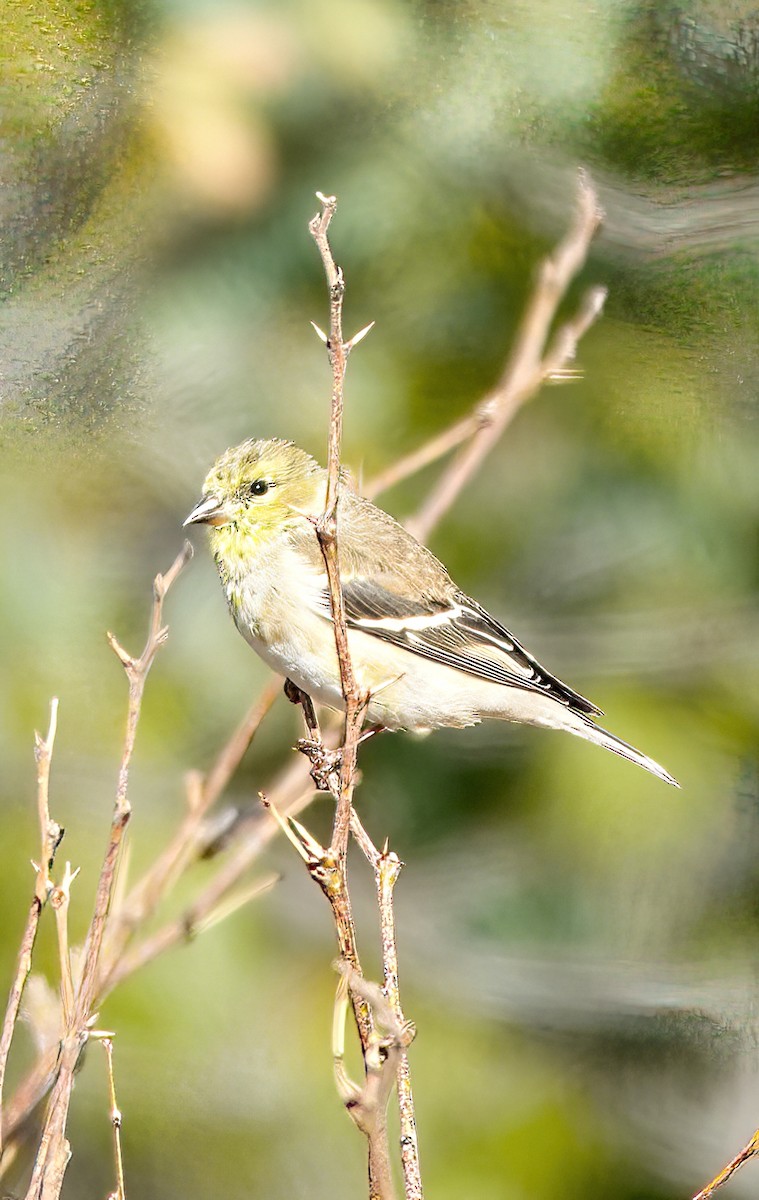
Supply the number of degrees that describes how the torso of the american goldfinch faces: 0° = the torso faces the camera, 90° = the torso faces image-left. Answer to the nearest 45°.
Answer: approximately 90°
